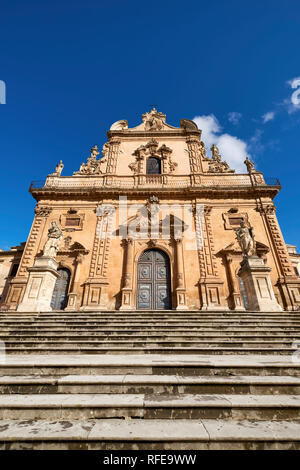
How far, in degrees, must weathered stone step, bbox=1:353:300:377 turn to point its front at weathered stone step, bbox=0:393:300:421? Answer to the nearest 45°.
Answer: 0° — it already faces it

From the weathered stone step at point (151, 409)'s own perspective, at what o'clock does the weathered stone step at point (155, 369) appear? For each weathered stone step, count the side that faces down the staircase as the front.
the weathered stone step at point (155, 369) is roughly at 6 o'clock from the weathered stone step at point (151, 409).

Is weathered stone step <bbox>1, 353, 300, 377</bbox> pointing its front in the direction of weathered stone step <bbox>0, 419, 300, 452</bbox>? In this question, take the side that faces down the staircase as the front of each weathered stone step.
yes

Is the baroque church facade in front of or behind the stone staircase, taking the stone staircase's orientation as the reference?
behind

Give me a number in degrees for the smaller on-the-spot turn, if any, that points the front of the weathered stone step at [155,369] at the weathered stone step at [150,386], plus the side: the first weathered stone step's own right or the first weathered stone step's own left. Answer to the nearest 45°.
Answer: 0° — it already faces it

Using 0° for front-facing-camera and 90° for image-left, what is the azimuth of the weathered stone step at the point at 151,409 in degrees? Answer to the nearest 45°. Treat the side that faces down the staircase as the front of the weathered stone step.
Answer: approximately 0°

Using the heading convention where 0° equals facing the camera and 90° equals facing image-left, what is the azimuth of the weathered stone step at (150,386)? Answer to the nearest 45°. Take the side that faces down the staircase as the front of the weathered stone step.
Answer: approximately 0°
